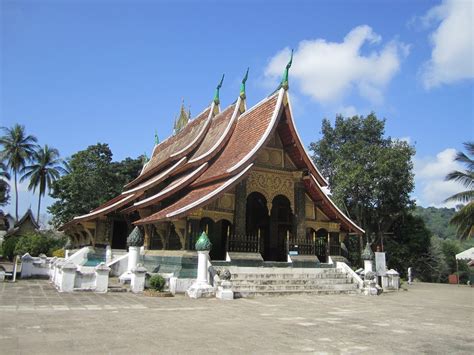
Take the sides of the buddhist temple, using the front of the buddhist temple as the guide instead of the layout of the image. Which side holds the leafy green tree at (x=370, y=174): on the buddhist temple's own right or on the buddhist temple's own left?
on the buddhist temple's own left

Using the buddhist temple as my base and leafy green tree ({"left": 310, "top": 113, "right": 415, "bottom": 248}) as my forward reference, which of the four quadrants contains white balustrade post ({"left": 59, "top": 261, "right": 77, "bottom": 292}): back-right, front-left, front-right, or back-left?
back-right

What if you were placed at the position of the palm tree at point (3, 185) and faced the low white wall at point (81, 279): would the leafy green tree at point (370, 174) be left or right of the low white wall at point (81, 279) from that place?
left

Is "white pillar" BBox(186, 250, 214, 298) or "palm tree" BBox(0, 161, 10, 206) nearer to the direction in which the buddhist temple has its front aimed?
the white pillar

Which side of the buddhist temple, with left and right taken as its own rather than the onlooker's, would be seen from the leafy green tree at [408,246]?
left

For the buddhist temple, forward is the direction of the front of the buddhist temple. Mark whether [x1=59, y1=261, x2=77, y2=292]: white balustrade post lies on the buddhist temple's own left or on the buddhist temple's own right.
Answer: on the buddhist temple's own right

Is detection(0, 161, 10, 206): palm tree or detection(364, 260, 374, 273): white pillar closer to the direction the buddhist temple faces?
the white pillar

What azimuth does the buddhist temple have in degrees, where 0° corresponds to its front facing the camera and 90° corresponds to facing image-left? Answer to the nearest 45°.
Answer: approximately 315°

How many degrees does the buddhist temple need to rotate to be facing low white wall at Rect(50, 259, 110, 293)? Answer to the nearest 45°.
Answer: approximately 90° to its right

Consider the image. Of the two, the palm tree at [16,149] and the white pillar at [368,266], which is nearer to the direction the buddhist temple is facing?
the white pillar
